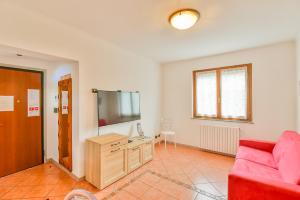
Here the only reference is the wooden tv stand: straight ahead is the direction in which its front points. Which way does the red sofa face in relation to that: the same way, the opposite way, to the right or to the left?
the opposite way

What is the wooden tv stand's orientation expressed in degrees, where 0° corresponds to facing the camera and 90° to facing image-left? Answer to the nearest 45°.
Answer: approximately 315°

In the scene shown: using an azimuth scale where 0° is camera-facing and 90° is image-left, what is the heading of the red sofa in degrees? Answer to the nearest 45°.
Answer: approximately 90°

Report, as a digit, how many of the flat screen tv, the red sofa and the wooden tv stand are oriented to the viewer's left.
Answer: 1

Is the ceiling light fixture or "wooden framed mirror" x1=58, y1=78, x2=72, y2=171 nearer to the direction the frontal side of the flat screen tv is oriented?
the ceiling light fixture

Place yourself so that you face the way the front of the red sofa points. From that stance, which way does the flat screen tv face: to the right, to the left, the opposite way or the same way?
the opposite way

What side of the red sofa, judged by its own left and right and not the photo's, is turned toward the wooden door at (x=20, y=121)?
front

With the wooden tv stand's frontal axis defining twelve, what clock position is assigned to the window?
The window is roughly at 10 o'clock from the wooden tv stand.

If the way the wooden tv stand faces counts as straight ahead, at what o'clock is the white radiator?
The white radiator is roughly at 10 o'clock from the wooden tv stand.

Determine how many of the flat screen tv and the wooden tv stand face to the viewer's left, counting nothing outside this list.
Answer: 0

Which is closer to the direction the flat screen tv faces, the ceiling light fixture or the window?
the ceiling light fixture
